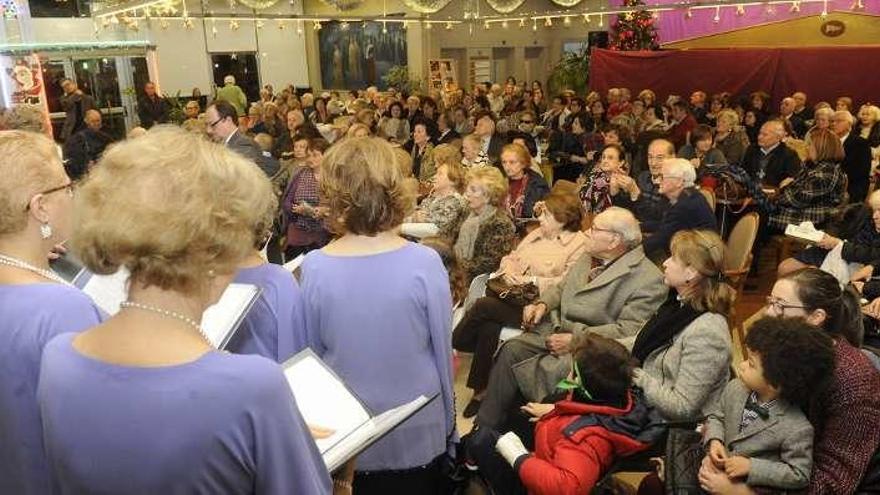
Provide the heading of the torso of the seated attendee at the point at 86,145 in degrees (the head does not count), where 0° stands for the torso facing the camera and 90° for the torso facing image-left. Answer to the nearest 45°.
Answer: approximately 315°

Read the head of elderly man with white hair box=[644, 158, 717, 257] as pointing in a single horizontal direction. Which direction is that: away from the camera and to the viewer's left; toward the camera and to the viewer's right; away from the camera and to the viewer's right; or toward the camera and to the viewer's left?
toward the camera and to the viewer's left

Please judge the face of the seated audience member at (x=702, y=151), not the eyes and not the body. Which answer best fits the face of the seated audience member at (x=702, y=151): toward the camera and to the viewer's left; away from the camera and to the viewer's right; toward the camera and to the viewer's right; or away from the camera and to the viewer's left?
toward the camera and to the viewer's left

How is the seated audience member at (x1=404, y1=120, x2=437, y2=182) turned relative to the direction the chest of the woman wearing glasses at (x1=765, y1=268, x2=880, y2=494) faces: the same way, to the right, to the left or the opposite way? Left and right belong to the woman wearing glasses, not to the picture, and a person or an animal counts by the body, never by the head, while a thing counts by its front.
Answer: to the left

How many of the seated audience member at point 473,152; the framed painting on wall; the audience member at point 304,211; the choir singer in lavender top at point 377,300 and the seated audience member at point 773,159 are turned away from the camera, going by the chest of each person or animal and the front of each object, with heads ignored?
1

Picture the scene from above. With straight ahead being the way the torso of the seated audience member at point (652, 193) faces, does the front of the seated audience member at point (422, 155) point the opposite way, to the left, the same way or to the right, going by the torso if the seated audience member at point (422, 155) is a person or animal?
the same way

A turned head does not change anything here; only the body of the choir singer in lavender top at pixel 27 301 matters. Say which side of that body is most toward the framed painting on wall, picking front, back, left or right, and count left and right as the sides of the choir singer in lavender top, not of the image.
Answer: front

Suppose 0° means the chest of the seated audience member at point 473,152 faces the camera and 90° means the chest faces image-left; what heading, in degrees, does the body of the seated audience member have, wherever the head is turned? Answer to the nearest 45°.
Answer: approximately 45°

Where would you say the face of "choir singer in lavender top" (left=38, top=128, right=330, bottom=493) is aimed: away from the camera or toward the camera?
away from the camera

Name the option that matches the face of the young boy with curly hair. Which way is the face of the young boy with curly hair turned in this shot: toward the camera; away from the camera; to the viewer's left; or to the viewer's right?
to the viewer's left

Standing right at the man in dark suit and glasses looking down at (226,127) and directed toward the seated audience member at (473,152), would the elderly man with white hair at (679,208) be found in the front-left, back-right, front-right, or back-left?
front-right

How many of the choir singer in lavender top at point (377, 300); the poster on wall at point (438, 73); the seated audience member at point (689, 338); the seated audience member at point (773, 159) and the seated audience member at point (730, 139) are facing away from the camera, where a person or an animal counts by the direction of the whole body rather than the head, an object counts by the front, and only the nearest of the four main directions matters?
1

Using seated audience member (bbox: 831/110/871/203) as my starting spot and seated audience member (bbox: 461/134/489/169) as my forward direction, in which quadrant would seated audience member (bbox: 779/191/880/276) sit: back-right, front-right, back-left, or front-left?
front-left

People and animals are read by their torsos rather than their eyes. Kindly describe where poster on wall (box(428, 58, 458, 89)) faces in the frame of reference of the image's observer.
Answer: facing the viewer

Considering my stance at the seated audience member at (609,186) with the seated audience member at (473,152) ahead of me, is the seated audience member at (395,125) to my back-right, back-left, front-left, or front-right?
front-right

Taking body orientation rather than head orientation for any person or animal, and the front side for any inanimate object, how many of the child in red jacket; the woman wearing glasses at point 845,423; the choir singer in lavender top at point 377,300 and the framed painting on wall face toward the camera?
1

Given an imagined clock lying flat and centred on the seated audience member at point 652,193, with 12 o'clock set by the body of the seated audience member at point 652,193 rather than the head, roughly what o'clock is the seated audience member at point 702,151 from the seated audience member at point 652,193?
the seated audience member at point 702,151 is roughly at 5 o'clock from the seated audience member at point 652,193.

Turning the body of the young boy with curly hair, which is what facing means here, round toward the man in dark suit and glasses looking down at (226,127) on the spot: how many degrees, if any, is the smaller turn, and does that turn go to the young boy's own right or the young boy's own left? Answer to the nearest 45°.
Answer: approximately 90° to the young boy's own right

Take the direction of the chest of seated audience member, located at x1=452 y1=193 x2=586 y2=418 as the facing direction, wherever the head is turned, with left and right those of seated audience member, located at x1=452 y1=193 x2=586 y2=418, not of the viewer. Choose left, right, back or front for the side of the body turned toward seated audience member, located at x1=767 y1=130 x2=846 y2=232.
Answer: back

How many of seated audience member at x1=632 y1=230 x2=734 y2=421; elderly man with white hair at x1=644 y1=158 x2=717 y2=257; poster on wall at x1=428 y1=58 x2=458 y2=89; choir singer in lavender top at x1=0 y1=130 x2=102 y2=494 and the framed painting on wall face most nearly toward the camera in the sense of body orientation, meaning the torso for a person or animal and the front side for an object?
2

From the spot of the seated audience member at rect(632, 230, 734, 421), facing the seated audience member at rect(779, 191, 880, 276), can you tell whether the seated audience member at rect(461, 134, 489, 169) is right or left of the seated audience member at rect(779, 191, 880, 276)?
left

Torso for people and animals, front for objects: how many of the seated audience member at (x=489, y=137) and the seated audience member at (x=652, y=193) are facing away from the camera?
0

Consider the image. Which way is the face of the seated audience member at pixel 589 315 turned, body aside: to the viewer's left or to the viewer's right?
to the viewer's left

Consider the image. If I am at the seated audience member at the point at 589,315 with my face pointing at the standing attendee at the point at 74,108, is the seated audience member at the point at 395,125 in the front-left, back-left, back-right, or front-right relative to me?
front-right
